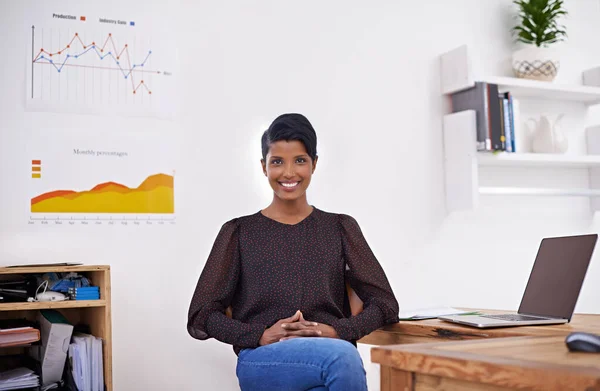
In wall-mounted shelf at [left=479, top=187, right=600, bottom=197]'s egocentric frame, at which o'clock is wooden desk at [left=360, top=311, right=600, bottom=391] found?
The wooden desk is roughly at 12 o'clock from the wall-mounted shelf.

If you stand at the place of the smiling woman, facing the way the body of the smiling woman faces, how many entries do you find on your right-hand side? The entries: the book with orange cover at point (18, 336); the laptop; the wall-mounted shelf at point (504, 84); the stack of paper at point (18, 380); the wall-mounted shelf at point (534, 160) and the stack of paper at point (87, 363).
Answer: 3

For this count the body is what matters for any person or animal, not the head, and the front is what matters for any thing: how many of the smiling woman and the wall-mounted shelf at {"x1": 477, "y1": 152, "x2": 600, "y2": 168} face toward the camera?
2

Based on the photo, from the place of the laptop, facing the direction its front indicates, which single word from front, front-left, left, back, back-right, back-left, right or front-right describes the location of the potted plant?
back-right

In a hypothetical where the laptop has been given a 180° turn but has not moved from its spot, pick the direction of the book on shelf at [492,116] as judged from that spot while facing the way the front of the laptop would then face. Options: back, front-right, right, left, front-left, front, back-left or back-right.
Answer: front-left
